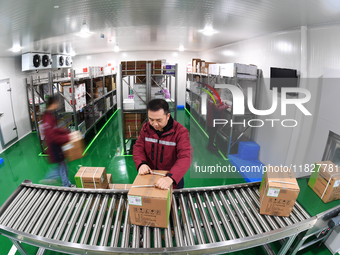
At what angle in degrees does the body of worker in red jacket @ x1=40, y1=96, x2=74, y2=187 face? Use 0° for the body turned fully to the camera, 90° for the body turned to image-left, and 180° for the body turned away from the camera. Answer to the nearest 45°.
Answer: approximately 270°

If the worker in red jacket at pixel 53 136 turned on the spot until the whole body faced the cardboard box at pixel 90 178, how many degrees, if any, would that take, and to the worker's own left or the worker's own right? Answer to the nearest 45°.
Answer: approximately 45° to the worker's own right

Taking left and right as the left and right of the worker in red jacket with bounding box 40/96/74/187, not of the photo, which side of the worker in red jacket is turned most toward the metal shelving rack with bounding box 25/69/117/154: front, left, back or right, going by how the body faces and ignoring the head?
left

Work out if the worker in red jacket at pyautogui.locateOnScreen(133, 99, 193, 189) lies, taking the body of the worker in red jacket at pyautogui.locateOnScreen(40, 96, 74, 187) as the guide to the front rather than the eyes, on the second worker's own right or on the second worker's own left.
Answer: on the second worker's own right

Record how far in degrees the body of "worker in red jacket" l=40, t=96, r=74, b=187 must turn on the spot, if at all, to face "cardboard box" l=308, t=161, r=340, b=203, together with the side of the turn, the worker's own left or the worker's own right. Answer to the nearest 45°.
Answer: approximately 45° to the worker's own right
